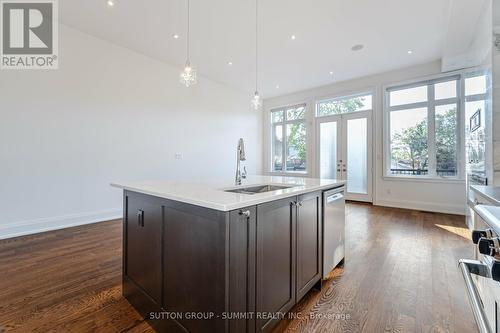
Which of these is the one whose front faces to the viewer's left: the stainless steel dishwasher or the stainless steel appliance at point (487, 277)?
the stainless steel appliance

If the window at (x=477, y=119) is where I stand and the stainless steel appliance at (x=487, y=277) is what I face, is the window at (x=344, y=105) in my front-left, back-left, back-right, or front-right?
back-right

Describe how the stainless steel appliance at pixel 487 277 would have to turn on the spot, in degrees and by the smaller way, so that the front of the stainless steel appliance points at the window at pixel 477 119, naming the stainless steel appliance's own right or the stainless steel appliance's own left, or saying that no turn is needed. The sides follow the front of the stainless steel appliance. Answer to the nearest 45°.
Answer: approximately 90° to the stainless steel appliance's own right

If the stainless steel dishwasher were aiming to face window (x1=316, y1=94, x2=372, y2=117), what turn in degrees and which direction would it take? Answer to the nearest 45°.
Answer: approximately 135° to its left

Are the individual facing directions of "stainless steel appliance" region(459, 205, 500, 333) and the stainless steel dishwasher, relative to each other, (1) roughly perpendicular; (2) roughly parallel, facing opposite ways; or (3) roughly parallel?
roughly parallel, facing opposite ways

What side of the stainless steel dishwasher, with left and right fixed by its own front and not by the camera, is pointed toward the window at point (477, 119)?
left

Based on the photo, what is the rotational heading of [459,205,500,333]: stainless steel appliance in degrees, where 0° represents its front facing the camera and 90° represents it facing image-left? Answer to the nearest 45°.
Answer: approximately 90°

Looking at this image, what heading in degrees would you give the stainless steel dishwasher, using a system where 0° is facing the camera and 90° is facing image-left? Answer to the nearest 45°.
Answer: approximately 315°

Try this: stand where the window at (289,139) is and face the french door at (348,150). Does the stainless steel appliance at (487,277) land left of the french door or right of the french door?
right

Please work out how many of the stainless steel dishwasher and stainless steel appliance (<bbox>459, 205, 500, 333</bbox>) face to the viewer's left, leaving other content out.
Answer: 1
